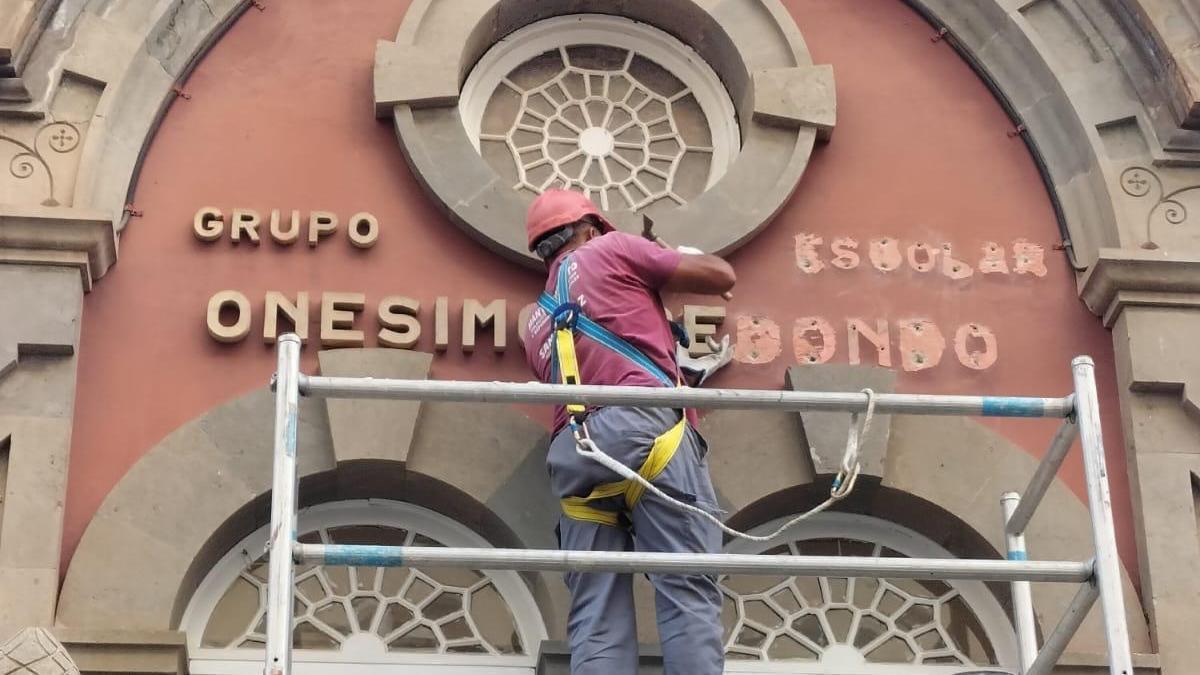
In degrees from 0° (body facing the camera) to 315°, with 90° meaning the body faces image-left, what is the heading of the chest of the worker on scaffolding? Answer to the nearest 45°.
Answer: approximately 225°

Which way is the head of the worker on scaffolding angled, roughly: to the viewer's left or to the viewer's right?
to the viewer's right
